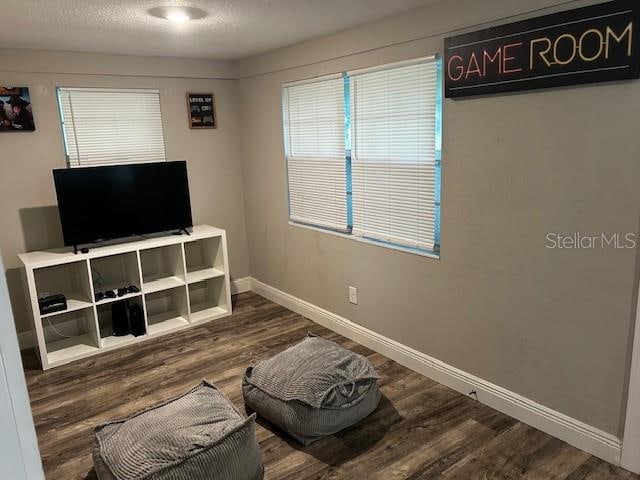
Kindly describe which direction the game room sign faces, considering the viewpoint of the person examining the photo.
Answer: facing the viewer and to the left of the viewer

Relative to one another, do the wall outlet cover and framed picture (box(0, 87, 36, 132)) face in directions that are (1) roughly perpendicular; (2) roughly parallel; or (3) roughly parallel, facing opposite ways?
roughly perpendicular

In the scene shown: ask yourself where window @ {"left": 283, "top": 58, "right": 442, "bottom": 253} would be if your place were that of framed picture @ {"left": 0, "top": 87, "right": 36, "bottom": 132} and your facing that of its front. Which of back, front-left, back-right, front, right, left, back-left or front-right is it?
front-left

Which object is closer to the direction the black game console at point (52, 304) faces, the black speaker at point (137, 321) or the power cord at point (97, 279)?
the black speaker

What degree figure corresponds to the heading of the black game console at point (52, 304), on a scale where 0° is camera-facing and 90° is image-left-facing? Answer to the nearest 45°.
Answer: approximately 315°

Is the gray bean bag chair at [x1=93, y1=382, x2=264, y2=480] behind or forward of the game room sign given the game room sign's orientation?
forward

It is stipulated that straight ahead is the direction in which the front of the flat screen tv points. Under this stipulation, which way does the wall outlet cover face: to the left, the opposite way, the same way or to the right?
to the right

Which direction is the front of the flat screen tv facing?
toward the camera

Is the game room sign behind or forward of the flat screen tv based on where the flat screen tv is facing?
forward

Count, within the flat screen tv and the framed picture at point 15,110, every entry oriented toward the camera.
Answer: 2

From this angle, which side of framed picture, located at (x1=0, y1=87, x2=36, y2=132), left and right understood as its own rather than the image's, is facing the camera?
front
